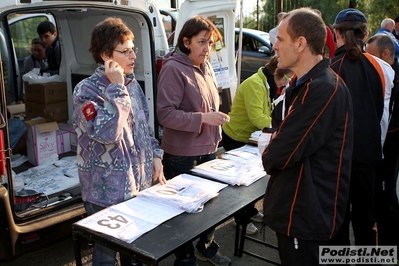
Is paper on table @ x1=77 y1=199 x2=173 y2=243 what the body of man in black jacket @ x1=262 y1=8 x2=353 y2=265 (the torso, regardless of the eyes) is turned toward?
yes

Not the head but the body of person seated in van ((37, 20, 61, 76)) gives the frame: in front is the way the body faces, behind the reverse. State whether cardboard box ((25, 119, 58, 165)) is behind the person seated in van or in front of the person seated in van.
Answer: in front

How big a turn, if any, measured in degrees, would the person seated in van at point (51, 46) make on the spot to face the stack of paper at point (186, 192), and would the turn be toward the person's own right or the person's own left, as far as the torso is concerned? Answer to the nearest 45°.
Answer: approximately 45° to the person's own left

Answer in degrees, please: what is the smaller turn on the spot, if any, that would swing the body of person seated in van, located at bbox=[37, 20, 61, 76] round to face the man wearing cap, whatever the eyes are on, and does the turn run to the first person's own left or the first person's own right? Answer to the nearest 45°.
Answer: approximately 90° to the first person's own left

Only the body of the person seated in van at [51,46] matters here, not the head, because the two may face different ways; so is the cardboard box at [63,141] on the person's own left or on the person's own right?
on the person's own left

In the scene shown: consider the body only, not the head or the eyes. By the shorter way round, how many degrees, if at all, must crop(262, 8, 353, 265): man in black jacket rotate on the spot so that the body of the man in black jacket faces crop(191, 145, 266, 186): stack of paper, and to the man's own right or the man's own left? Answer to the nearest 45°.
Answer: approximately 45° to the man's own right

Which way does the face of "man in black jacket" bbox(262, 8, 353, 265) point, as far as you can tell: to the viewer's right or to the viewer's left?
to the viewer's left

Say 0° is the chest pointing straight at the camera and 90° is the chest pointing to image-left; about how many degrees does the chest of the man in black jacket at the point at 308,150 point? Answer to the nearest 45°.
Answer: approximately 90°

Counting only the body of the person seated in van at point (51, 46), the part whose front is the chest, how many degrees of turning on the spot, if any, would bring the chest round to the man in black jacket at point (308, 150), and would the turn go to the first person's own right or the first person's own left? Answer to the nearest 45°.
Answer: approximately 45° to the first person's own left

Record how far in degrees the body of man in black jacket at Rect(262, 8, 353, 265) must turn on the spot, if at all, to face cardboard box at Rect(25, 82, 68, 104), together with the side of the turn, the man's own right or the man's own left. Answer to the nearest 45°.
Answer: approximately 45° to the man's own right

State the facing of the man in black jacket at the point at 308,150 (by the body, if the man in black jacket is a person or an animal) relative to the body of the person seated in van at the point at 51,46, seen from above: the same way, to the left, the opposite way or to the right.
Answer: to the right

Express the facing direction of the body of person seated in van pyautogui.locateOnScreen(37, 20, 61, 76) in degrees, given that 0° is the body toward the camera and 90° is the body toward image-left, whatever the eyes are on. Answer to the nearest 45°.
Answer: approximately 45°
